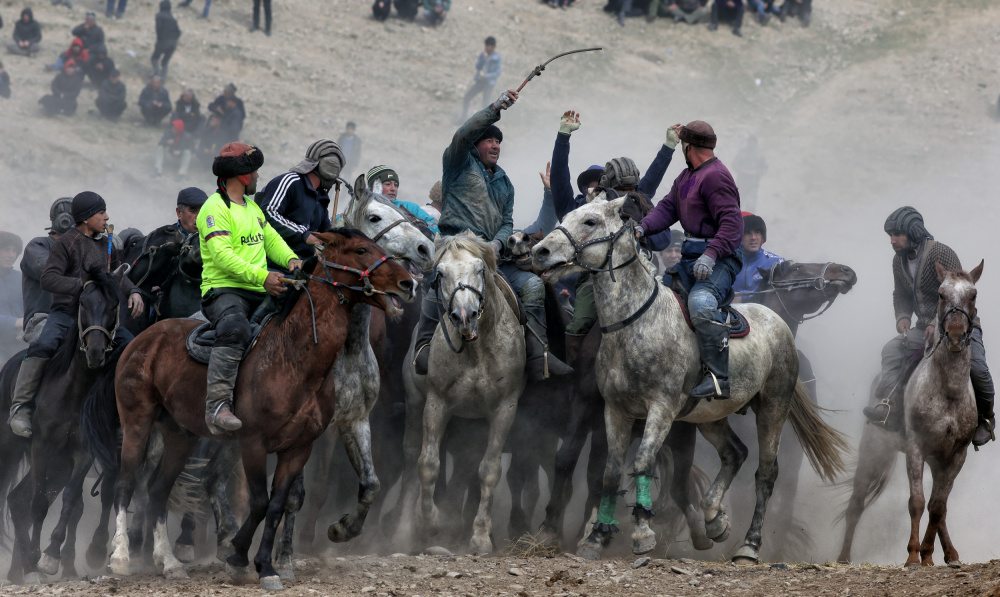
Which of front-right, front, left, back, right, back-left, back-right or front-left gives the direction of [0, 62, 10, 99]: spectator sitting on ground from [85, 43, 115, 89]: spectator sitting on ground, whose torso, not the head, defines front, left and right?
right

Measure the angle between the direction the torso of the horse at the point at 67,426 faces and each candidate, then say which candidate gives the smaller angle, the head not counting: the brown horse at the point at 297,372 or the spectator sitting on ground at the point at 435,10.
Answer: the brown horse

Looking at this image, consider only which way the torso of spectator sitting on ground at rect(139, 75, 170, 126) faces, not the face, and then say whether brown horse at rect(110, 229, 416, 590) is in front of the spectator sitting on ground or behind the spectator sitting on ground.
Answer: in front

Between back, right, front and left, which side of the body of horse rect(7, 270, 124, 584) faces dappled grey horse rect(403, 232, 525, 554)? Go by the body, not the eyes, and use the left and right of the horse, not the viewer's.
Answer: left

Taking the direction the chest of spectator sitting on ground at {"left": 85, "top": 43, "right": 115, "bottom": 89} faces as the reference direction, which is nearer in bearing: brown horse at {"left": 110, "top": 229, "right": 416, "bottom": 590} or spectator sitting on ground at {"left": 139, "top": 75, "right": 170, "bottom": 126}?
the brown horse

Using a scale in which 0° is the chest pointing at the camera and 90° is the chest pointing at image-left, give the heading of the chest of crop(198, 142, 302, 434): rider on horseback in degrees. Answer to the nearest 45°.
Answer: approximately 315°

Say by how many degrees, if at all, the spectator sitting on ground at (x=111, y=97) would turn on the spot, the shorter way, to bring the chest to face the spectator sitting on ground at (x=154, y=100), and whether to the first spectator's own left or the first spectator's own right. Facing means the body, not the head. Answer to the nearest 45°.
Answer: approximately 90° to the first spectator's own left

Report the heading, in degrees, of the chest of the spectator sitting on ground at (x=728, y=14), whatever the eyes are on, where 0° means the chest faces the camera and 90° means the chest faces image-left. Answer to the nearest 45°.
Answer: approximately 0°

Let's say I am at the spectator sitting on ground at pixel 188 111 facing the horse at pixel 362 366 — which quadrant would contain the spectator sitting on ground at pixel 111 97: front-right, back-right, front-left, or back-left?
back-right

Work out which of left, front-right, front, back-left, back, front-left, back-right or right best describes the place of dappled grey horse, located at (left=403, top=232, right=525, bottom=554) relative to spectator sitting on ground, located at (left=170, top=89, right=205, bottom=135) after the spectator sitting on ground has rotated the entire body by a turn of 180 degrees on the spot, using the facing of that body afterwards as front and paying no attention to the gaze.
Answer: back

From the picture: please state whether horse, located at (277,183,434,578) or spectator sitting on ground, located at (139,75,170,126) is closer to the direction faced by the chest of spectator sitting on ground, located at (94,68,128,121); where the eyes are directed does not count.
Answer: the horse

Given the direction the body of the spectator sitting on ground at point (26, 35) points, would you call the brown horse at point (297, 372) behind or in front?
in front

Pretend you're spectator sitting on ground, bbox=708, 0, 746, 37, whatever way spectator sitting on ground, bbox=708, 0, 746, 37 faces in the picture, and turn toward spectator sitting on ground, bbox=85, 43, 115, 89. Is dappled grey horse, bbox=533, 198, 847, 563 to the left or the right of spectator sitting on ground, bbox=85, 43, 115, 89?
left

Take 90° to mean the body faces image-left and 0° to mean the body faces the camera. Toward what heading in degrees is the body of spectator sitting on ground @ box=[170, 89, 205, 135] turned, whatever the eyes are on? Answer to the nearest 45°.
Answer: approximately 0°

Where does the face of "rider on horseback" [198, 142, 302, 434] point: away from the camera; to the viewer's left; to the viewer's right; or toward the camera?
to the viewer's right
